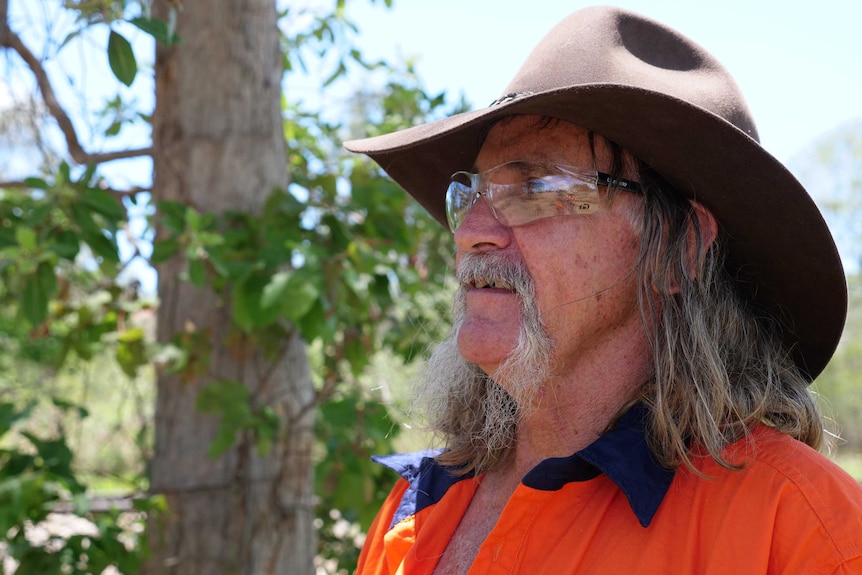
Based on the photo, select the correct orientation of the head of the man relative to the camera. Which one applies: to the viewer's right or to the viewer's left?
to the viewer's left

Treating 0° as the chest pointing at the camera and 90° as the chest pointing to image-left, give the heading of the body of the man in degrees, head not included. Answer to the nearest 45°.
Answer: approximately 45°

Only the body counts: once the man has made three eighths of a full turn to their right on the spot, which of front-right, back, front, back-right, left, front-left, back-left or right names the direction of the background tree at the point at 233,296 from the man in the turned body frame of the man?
front-left
